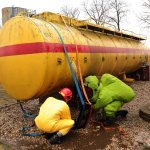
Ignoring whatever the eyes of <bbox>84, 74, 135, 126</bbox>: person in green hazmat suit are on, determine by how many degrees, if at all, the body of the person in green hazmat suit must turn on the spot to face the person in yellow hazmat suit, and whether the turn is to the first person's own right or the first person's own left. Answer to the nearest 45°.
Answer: approximately 45° to the first person's own left

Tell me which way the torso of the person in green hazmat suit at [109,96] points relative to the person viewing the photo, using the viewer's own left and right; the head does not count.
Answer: facing to the left of the viewer

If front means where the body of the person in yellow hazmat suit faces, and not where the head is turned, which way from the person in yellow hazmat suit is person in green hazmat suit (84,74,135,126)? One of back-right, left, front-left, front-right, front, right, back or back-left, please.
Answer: front

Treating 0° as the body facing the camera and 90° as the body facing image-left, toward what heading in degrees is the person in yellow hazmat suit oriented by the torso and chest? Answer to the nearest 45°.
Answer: approximately 225°

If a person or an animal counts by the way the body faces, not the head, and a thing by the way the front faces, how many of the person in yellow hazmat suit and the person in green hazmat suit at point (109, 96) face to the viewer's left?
1

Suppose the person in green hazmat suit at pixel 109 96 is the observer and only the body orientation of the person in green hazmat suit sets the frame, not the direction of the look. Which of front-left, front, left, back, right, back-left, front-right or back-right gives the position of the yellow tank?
front
